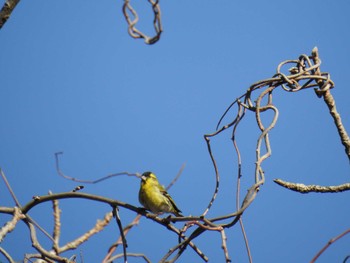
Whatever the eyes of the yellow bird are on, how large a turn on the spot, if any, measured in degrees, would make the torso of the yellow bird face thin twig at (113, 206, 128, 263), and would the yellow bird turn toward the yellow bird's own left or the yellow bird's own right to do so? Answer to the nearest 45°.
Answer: approximately 45° to the yellow bird's own right

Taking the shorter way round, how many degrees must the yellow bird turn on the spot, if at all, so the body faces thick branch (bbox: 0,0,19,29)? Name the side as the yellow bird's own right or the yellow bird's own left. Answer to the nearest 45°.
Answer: approximately 45° to the yellow bird's own right

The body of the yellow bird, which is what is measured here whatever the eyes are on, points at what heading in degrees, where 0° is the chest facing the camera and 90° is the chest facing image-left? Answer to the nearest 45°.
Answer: approximately 45°
